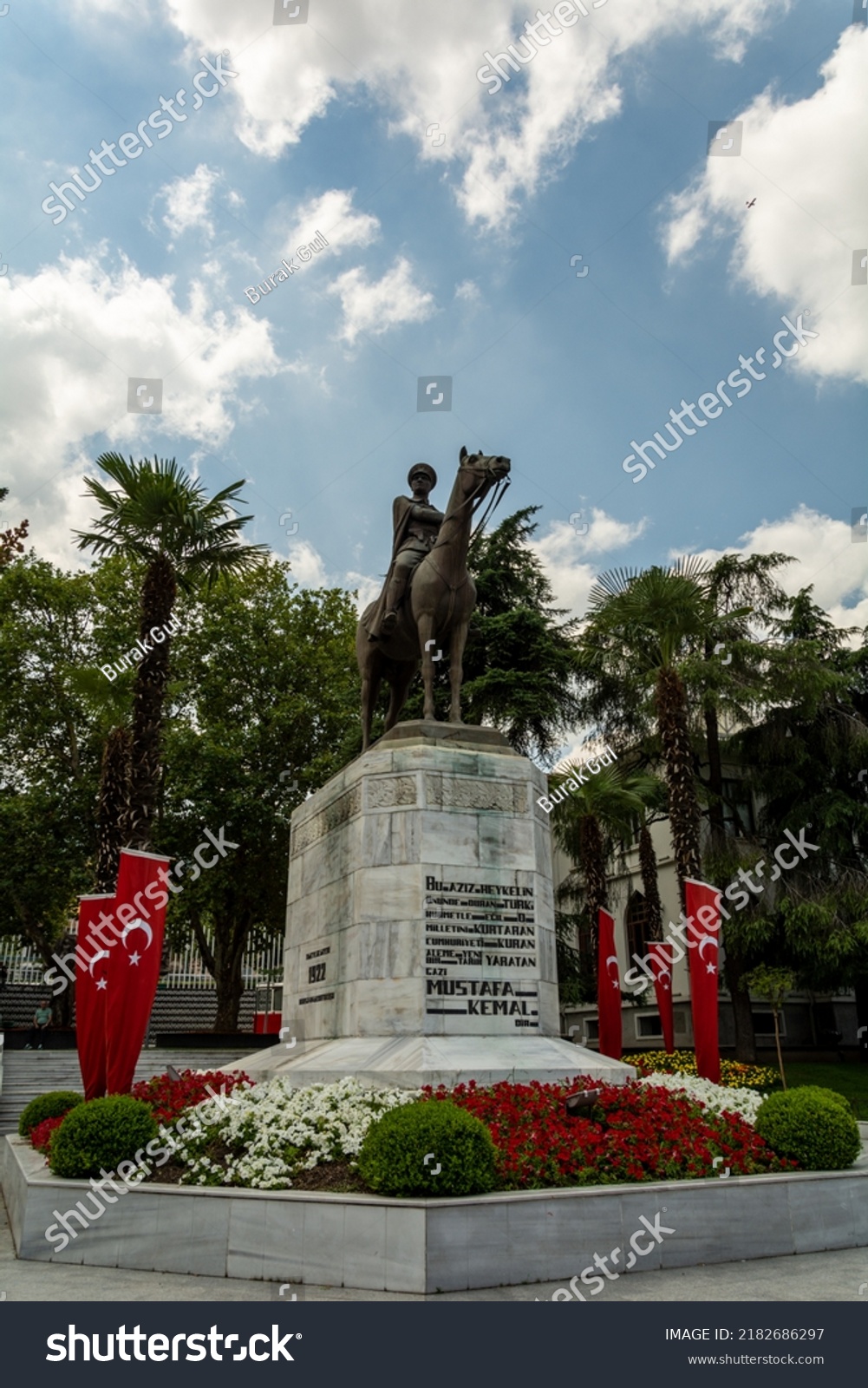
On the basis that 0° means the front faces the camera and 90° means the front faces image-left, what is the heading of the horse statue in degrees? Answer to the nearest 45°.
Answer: approximately 315°

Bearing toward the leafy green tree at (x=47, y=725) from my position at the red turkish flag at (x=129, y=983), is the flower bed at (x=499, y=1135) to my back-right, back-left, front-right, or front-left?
back-right

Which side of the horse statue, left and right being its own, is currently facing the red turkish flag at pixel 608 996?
left

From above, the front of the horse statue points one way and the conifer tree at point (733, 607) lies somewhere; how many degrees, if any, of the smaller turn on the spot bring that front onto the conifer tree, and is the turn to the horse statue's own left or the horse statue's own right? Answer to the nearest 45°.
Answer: approximately 90° to the horse statue's own left

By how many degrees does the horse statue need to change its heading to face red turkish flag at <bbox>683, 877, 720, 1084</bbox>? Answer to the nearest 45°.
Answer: approximately 90° to its left

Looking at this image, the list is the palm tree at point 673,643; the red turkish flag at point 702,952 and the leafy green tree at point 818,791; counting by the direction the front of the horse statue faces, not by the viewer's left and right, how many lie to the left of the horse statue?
3
